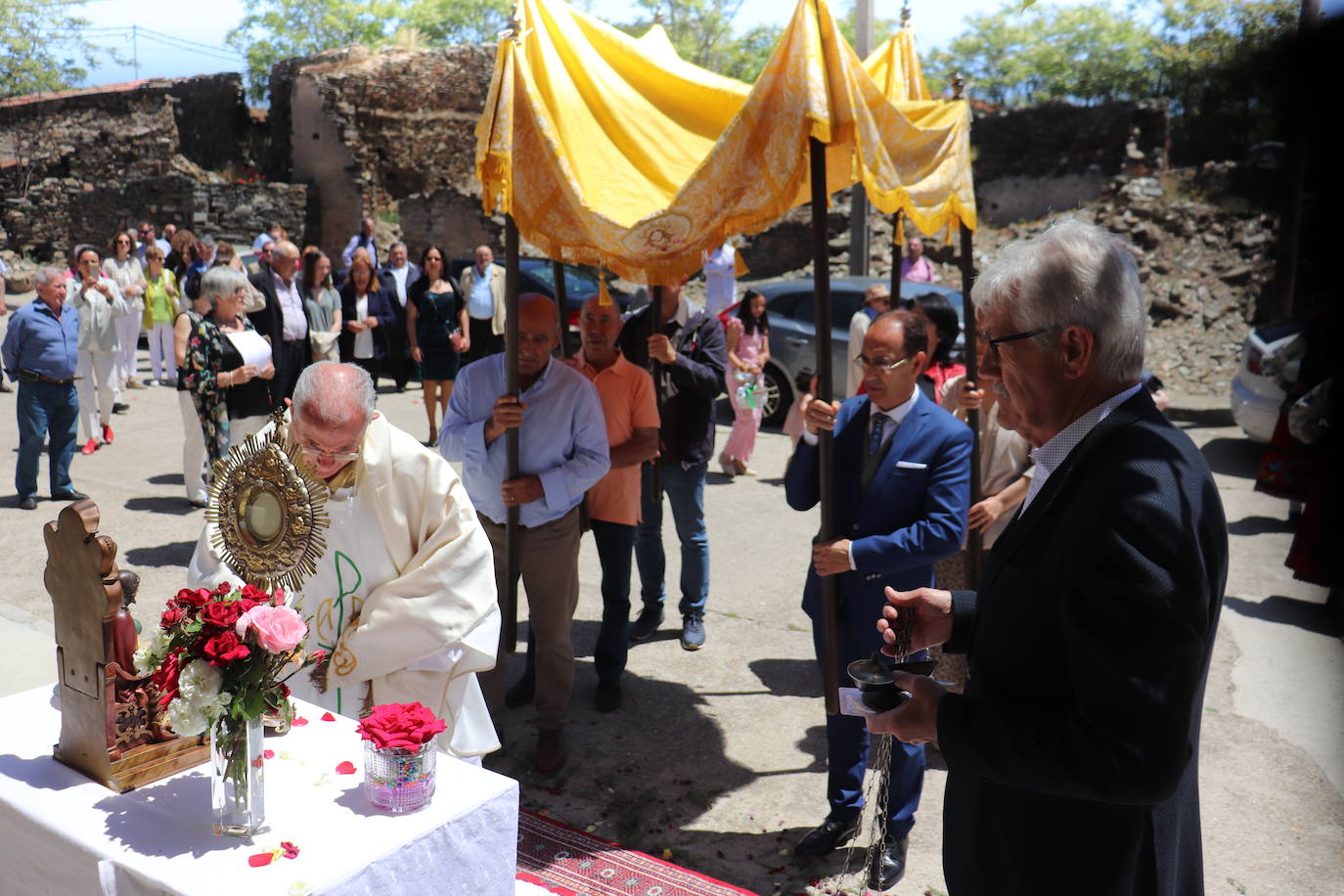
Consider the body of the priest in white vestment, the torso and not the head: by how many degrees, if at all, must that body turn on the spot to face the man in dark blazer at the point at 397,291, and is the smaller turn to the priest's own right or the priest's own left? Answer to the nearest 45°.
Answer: approximately 135° to the priest's own right

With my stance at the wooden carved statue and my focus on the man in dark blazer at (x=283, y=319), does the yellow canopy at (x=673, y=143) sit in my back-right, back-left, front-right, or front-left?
front-right

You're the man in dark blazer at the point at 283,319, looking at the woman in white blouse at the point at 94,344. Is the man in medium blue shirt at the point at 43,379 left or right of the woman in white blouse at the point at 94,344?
left

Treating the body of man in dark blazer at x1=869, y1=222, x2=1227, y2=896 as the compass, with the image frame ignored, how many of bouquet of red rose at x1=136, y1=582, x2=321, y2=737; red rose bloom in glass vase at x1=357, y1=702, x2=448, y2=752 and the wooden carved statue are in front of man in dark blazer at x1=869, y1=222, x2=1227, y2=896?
3

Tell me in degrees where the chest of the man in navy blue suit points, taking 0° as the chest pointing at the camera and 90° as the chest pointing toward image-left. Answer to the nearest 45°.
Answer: approximately 45°

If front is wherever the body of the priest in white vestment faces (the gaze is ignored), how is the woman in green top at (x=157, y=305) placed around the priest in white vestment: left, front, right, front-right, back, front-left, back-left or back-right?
back-right

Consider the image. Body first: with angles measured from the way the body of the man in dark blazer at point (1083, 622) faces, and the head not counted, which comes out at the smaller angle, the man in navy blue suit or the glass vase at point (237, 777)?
the glass vase

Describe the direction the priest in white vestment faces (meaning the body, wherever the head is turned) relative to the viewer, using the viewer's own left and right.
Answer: facing the viewer and to the left of the viewer

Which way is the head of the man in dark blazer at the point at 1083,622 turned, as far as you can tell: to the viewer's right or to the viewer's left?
to the viewer's left

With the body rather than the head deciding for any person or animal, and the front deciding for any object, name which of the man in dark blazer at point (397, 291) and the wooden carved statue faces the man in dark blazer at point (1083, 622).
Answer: the man in dark blazer at point (397, 291)

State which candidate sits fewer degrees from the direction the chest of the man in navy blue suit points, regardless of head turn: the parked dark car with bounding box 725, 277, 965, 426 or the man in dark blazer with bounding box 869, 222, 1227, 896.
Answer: the man in dark blazer

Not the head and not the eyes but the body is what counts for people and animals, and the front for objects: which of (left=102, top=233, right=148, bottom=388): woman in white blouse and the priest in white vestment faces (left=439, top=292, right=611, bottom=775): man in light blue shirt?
the woman in white blouse

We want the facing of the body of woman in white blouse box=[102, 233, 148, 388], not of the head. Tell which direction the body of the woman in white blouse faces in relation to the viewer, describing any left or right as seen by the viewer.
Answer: facing the viewer

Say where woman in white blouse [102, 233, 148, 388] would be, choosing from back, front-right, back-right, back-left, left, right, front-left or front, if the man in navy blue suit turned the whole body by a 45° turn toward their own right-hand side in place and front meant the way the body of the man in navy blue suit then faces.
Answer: front-right

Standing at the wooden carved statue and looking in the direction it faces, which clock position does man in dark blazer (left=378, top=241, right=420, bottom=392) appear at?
The man in dark blazer is roughly at 11 o'clock from the wooden carved statue.

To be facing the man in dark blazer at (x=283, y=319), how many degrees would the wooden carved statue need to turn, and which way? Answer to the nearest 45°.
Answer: approximately 45° to its left

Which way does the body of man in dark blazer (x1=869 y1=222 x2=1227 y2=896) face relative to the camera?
to the viewer's left

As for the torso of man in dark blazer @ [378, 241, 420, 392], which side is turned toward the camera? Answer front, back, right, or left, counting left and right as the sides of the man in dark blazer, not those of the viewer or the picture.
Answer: front
